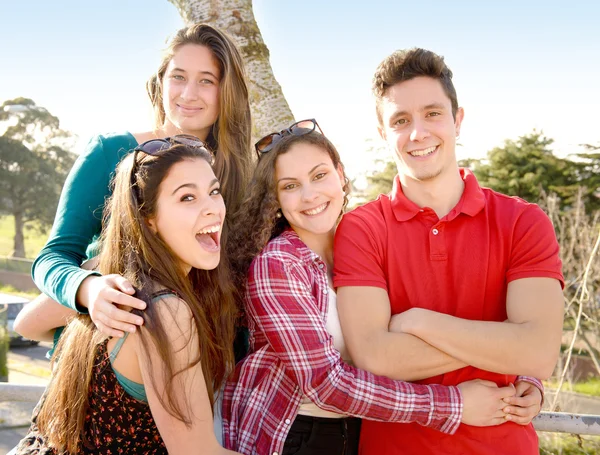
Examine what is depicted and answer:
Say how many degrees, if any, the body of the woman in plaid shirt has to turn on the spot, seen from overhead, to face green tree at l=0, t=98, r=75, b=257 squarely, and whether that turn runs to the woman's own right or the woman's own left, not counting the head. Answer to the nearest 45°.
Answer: approximately 180°

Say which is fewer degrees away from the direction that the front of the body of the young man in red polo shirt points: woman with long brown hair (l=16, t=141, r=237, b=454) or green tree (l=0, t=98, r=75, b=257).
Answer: the woman with long brown hair

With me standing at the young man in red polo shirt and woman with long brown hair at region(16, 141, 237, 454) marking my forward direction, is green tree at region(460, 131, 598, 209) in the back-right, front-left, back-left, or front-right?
back-right

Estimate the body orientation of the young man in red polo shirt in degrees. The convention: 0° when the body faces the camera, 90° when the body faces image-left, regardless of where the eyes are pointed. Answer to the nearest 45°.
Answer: approximately 0°

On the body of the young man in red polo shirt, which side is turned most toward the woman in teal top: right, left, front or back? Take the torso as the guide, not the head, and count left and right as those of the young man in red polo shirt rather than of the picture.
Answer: right

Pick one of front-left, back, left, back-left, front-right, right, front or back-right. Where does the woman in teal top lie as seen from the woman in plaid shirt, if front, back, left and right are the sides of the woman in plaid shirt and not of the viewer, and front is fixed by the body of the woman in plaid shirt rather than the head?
back

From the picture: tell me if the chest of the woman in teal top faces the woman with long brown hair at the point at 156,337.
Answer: yes
